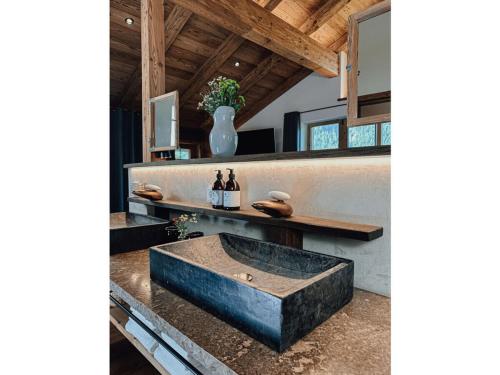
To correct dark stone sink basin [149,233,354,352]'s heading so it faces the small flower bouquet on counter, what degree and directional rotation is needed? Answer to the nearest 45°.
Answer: approximately 90° to its right

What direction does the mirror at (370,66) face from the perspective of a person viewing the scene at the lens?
facing the viewer and to the left of the viewer

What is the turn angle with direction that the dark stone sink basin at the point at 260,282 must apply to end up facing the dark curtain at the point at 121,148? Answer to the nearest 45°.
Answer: approximately 90° to its right

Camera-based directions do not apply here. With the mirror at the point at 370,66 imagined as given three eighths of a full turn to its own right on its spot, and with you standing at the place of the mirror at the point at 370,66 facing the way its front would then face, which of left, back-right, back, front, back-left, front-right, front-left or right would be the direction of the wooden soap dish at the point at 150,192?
left

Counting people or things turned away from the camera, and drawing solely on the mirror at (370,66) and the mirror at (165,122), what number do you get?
0
